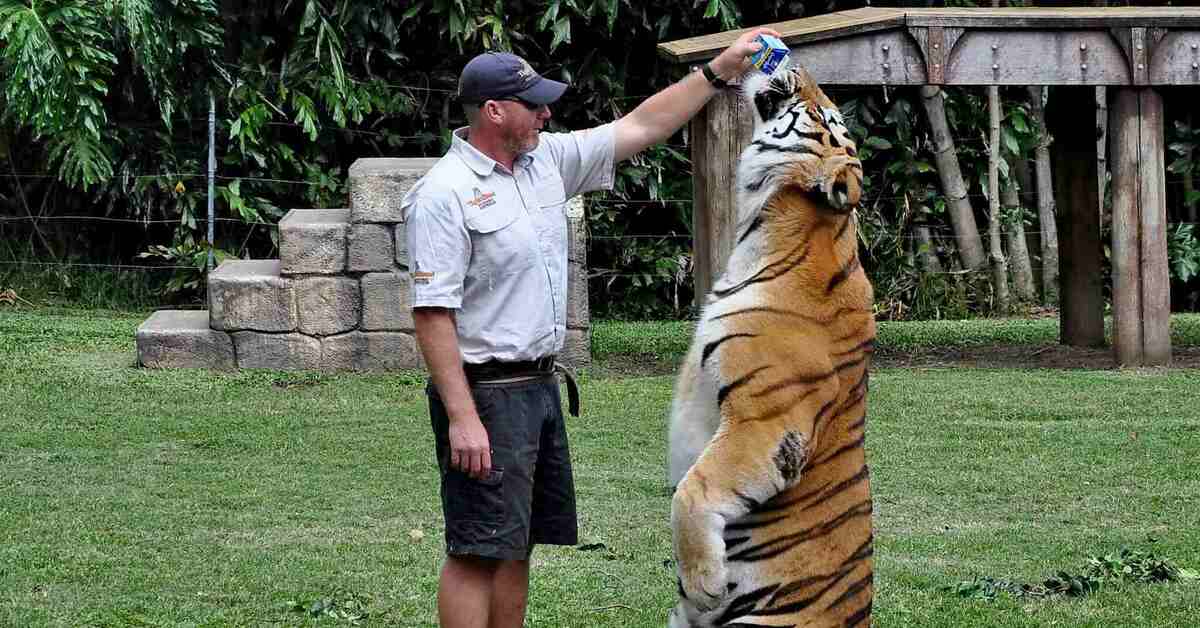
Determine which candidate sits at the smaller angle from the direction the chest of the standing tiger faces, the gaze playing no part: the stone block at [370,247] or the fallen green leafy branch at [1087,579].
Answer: the stone block

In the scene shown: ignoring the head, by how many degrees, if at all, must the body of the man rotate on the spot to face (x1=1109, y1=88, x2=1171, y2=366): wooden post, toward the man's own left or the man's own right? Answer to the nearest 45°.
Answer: approximately 90° to the man's own left

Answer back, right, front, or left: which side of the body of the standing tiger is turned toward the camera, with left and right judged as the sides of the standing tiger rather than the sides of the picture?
left

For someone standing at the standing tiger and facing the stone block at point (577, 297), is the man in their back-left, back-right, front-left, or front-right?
front-left

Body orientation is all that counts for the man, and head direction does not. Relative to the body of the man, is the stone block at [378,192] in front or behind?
behind

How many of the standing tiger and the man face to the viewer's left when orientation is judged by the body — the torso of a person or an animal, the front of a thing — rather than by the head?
1

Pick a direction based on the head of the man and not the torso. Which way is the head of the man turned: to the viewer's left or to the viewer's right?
to the viewer's right

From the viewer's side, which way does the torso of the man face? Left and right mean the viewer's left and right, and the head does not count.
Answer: facing the viewer and to the right of the viewer

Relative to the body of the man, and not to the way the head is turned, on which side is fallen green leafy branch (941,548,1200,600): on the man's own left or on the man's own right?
on the man's own left

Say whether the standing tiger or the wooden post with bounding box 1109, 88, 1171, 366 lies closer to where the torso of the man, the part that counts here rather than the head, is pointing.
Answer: the standing tiger
